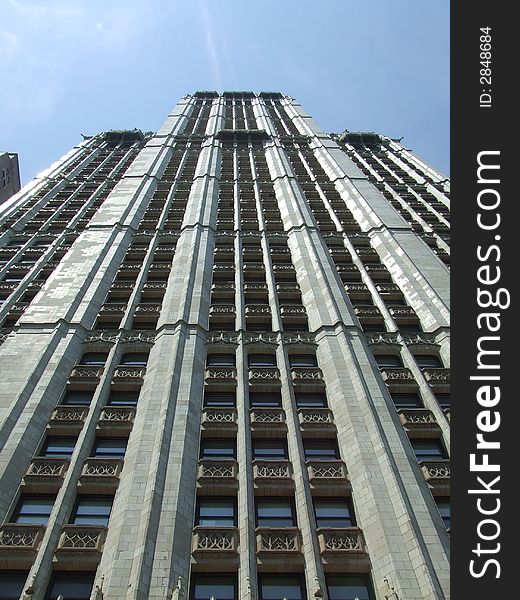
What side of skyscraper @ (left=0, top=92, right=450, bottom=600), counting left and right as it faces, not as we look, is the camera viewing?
front
